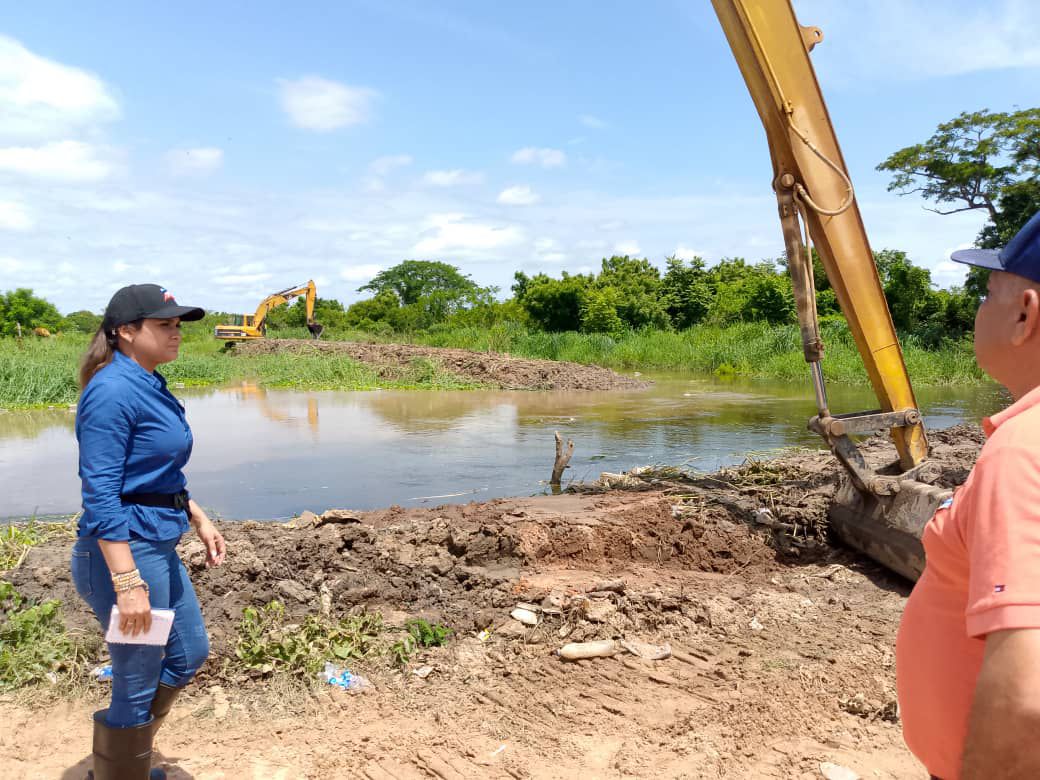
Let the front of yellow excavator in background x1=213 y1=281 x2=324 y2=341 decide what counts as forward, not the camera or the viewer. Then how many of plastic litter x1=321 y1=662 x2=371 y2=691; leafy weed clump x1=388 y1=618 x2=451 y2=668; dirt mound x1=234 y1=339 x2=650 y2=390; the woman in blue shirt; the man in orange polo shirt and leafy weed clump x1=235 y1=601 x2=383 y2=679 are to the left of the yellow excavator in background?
0

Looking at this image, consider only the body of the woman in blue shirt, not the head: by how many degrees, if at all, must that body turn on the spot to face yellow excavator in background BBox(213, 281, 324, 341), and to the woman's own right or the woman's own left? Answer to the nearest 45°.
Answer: approximately 90° to the woman's own left

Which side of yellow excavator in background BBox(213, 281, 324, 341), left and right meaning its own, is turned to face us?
right

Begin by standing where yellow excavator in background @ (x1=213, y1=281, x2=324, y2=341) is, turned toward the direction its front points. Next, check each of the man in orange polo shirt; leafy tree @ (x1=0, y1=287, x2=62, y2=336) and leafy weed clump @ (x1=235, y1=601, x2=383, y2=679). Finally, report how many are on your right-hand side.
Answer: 2

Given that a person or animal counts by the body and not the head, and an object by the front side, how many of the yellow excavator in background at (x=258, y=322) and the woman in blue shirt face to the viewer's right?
2

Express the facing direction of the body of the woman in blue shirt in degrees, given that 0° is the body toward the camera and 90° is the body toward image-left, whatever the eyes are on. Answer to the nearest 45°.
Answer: approximately 270°

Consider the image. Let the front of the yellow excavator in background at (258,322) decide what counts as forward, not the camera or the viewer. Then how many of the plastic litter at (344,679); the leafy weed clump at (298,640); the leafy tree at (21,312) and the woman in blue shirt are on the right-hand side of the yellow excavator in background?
3

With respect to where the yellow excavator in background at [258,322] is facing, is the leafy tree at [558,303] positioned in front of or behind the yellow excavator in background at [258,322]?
in front

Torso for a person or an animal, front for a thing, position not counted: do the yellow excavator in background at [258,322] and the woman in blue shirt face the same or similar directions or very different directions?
same or similar directions

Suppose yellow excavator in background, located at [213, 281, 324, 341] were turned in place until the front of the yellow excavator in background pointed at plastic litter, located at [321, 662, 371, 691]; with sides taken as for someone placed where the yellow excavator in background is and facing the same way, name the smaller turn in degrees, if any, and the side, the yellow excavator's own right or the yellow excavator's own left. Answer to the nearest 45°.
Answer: approximately 90° to the yellow excavator's own right

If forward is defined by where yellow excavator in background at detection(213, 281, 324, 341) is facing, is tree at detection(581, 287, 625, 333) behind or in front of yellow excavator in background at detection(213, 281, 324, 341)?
in front

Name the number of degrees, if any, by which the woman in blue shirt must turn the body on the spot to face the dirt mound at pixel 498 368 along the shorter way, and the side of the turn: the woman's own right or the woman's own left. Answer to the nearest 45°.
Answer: approximately 45° to the woman's own left

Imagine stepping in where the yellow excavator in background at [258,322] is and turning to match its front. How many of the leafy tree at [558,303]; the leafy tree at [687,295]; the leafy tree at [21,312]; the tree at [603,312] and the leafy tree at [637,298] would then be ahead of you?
4

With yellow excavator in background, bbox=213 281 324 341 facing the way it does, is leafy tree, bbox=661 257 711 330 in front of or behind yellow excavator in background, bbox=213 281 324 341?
in front

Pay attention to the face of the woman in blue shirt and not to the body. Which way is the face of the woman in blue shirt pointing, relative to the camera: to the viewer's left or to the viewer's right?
to the viewer's right

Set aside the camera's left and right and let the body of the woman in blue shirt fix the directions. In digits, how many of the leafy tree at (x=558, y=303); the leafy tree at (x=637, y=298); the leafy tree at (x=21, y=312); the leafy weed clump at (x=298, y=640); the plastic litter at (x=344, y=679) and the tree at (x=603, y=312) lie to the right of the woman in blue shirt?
0

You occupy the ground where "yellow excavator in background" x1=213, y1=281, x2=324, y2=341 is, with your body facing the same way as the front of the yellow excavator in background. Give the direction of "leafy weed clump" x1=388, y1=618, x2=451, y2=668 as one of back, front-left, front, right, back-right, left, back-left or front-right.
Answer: right
